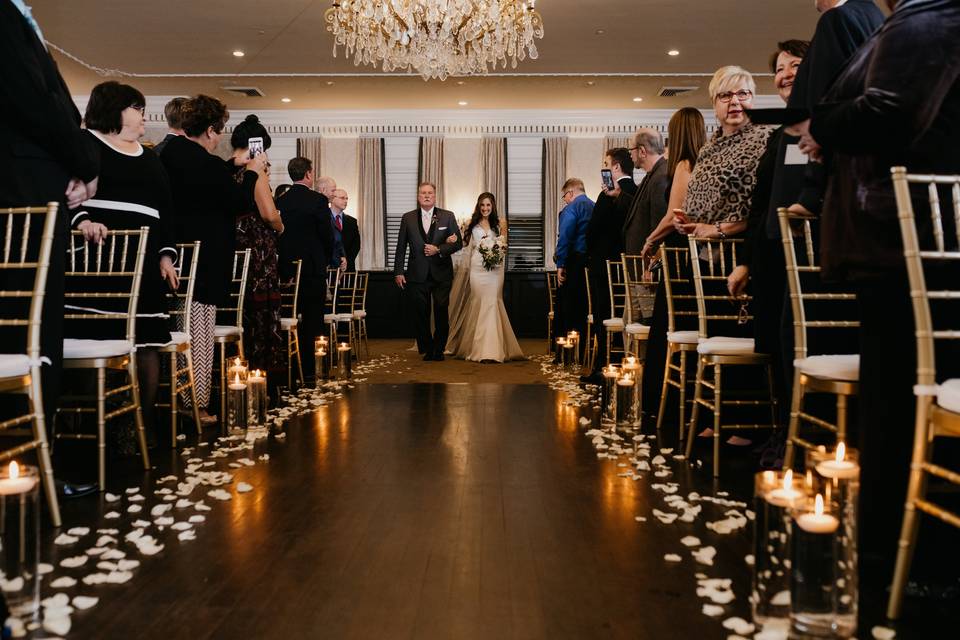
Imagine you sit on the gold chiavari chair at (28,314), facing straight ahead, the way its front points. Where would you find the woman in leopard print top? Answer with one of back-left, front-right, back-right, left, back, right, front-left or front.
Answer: back-left

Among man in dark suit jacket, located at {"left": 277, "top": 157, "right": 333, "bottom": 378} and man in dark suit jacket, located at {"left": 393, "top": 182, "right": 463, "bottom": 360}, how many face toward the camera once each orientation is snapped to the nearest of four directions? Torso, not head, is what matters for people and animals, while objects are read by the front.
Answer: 1

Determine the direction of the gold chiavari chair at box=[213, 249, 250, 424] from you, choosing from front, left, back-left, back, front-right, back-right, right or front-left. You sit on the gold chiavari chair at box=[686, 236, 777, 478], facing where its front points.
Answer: back-right

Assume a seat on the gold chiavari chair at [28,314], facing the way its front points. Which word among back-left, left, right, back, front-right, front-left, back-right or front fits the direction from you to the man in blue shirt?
back

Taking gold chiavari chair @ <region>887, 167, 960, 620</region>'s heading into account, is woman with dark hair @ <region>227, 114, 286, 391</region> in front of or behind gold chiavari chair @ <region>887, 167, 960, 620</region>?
behind

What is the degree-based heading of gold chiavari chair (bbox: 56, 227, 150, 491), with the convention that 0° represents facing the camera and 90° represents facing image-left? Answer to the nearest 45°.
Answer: approximately 45°

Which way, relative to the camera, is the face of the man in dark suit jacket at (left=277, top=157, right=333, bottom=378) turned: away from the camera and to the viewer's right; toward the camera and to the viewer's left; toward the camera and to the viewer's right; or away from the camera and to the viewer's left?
away from the camera and to the viewer's right

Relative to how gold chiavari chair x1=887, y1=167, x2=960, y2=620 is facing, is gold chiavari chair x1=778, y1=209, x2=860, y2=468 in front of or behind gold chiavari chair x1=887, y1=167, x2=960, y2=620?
behind

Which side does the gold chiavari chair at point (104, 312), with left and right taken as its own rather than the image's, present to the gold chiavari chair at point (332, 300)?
back

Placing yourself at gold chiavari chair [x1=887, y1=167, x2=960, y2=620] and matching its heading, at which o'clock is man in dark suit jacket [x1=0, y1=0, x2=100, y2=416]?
The man in dark suit jacket is roughly at 4 o'clock from the gold chiavari chair.

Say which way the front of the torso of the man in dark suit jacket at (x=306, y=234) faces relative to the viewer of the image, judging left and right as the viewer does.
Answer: facing away from the viewer and to the right of the viewer

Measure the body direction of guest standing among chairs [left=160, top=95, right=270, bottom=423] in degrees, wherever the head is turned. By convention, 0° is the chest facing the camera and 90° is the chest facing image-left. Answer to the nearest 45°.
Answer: approximately 225°

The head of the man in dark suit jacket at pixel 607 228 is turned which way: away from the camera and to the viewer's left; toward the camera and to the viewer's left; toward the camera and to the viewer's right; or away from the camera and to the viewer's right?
away from the camera and to the viewer's left

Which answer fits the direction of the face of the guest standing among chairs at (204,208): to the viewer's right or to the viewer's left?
to the viewer's right
